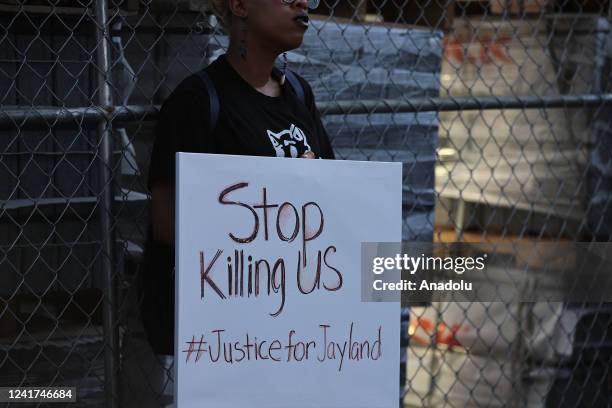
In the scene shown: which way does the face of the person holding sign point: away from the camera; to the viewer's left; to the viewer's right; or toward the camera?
to the viewer's right

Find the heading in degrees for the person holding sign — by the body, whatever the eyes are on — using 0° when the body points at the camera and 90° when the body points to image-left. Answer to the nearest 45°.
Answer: approximately 315°
